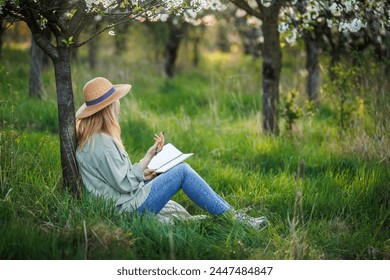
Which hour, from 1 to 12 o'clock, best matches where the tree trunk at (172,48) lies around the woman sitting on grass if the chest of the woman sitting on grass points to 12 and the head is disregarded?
The tree trunk is roughly at 9 o'clock from the woman sitting on grass.

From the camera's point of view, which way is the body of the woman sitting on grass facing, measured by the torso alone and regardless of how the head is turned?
to the viewer's right

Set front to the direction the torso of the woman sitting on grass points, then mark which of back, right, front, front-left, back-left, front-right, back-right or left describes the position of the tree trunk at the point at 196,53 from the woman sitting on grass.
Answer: left

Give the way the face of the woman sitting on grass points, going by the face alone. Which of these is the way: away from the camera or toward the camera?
away from the camera
